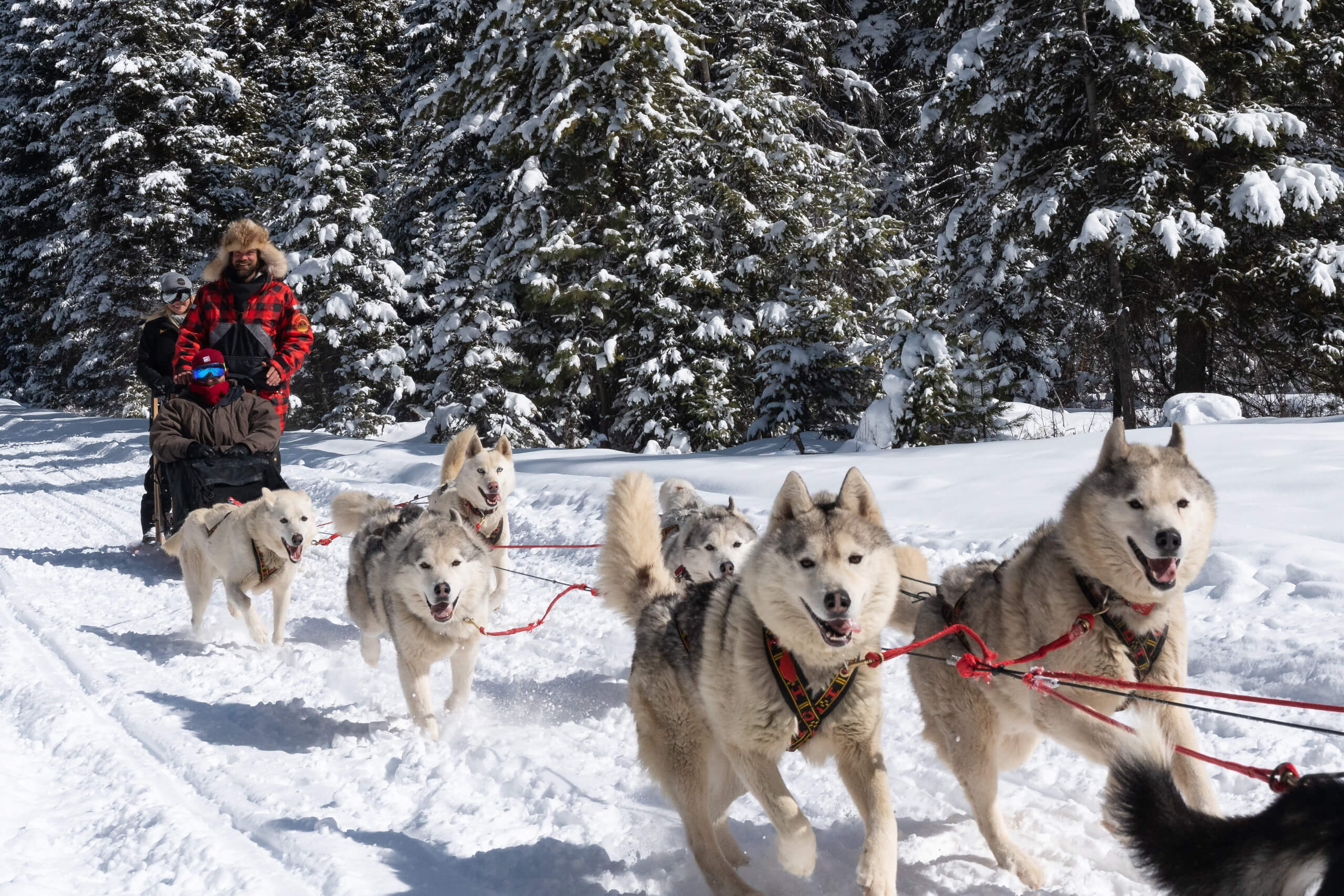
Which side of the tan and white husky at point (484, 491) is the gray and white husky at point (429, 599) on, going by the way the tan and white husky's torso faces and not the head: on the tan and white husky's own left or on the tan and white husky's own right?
on the tan and white husky's own right

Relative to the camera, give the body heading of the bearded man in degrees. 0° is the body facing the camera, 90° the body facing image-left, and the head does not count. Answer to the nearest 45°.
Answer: approximately 0°
